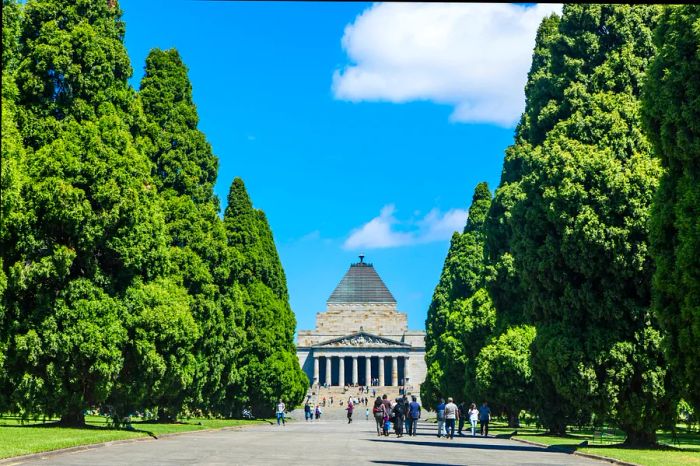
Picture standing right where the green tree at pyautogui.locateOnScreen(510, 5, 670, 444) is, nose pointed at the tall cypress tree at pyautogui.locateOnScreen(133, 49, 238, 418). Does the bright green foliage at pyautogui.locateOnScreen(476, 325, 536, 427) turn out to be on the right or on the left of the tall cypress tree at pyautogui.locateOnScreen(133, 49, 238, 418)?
right

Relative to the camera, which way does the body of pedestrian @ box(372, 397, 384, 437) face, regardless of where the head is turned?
away from the camera

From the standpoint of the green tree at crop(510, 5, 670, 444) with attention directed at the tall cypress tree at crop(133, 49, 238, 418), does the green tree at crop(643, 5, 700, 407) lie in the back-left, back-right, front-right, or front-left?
back-left

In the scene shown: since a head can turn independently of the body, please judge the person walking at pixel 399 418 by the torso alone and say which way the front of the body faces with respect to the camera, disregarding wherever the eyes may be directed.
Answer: away from the camera

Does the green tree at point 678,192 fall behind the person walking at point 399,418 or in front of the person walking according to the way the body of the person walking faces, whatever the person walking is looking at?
behind
